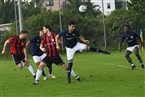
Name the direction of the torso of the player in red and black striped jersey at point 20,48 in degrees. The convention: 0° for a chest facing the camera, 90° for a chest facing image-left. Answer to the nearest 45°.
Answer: approximately 315°
